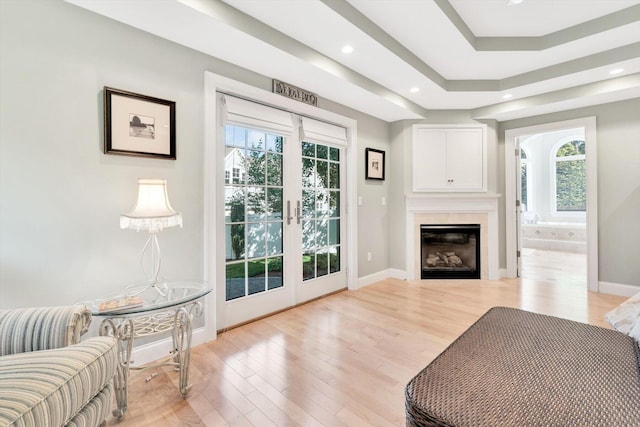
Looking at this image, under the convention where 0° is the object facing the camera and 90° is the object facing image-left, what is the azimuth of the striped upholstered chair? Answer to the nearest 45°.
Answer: approximately 315°

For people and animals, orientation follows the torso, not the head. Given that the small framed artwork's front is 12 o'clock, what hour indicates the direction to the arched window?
The arched window is roughly at 9 o'clock from the small framed artwork.

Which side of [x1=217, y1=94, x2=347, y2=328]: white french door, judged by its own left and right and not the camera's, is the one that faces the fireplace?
left

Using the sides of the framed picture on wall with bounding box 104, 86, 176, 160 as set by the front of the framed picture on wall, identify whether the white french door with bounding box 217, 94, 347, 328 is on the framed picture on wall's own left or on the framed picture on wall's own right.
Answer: on the framed picture on wall's own left

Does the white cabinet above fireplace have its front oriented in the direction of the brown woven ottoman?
yes

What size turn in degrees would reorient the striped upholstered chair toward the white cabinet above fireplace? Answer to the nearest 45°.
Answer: approximately 45° to its left

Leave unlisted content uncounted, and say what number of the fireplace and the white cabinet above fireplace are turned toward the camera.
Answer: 2

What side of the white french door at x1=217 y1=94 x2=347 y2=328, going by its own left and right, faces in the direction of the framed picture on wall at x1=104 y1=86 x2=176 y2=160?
right
